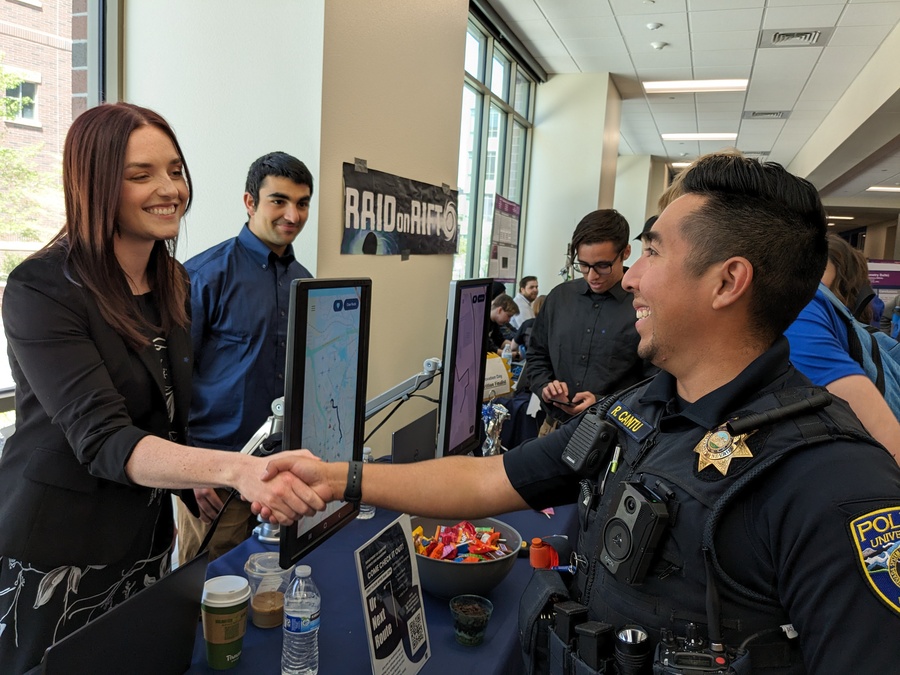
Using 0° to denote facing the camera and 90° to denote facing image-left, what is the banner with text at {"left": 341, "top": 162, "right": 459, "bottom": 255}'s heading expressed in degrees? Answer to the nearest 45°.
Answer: approximately 315°

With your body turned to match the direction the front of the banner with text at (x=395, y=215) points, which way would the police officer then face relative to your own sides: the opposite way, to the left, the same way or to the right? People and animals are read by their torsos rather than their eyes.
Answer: to the right

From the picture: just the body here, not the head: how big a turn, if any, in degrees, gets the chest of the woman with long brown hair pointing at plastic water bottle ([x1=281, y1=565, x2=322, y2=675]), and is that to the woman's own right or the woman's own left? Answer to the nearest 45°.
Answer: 0° — they already face it

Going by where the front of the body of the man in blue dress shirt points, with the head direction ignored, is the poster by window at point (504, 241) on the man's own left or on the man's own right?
on the man's own left

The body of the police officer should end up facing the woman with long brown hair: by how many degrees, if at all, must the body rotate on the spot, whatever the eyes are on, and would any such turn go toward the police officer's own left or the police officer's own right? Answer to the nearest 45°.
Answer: approximately 45° to the police officer's own right

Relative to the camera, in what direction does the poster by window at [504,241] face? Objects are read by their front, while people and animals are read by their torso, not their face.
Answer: facing the viewer and to the right of the viewer

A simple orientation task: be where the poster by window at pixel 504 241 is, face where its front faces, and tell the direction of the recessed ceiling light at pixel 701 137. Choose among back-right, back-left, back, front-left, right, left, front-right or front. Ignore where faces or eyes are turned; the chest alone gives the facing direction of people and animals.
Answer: left

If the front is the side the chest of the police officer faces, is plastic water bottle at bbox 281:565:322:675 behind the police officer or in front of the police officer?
in front

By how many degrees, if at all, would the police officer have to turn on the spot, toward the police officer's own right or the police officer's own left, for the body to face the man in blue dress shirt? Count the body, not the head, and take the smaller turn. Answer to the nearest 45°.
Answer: approximately 90° to the police officer's own right

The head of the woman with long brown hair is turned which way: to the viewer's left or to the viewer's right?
to the viewer's right

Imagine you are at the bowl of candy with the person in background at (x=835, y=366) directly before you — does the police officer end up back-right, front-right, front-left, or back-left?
front-right
